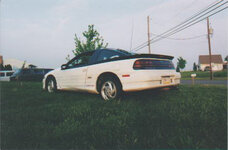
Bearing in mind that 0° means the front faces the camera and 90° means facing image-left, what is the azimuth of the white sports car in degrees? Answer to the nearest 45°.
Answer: approximately 135°

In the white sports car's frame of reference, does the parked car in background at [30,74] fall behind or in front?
in front
